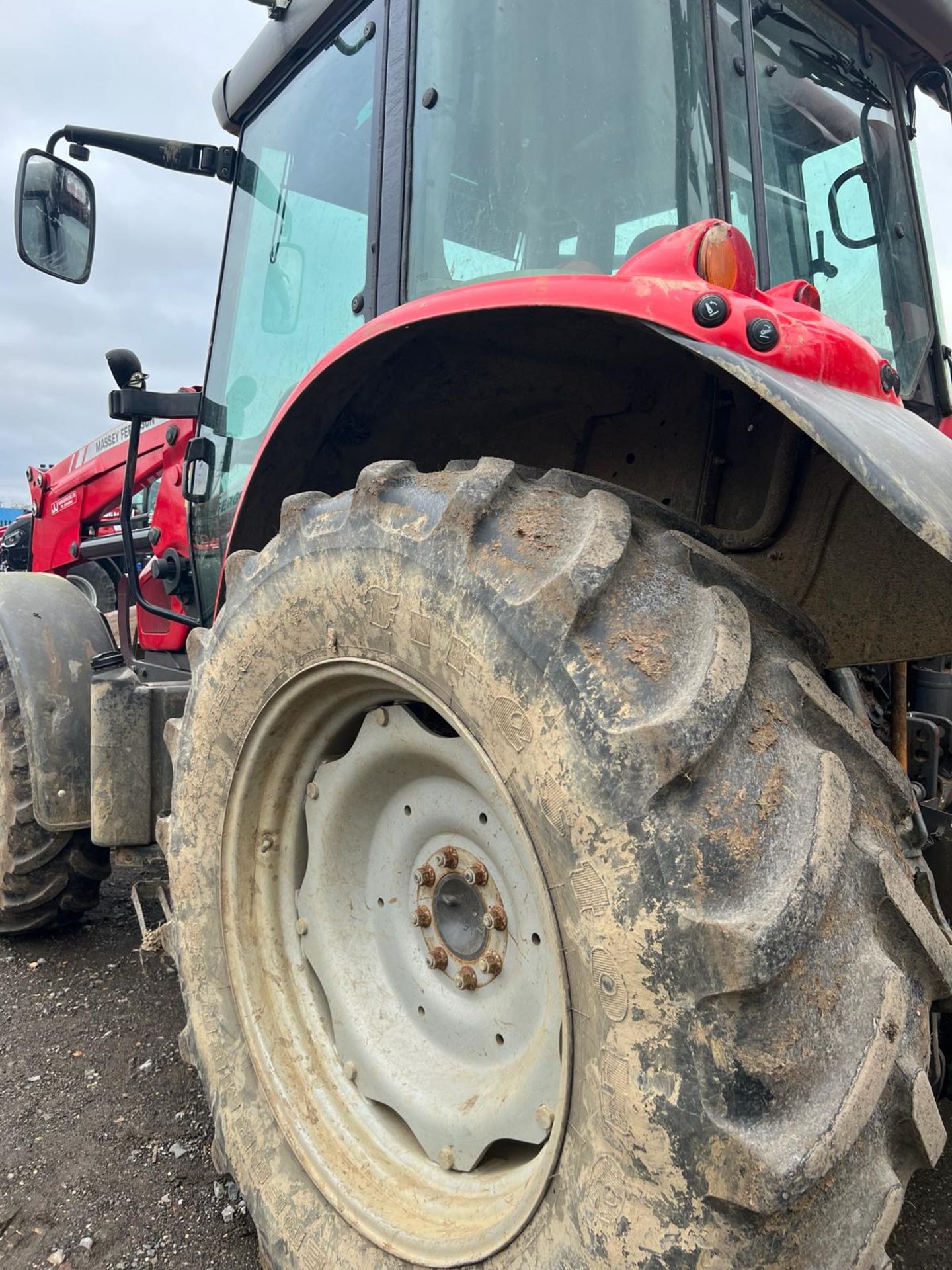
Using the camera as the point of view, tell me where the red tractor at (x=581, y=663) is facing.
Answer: facing away from the viewer and to the left of the viewer
